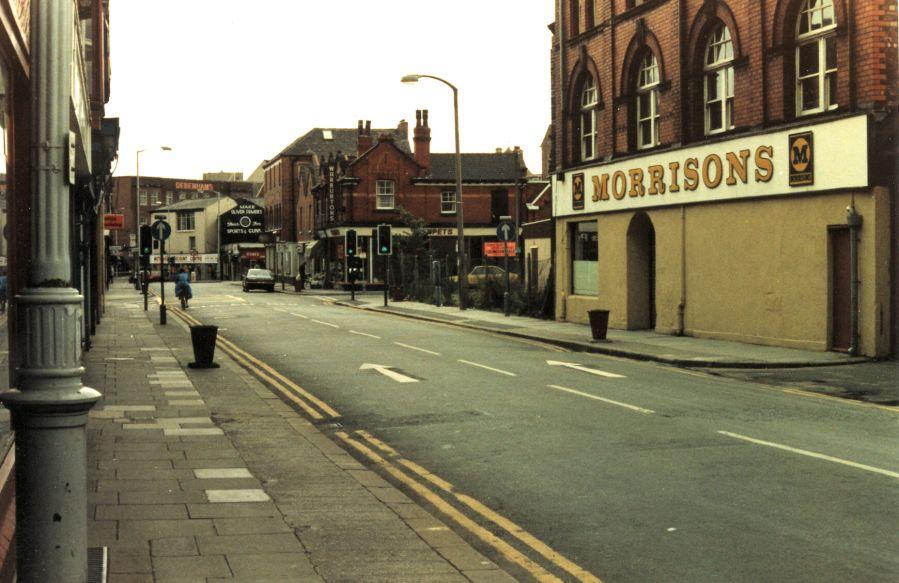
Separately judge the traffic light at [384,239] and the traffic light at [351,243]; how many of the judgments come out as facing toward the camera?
2

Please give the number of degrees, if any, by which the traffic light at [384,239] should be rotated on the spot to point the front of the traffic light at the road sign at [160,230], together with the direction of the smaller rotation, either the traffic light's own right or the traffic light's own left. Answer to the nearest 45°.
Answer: approximately 45° to the traffic light's own right

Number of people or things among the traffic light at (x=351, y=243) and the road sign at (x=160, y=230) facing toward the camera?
2

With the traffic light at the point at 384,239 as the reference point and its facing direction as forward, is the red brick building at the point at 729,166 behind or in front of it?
in front

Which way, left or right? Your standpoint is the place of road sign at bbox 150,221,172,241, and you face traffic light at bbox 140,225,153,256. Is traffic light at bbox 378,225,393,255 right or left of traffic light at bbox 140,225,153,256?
right

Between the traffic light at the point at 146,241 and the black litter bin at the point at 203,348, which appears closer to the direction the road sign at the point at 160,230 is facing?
the black litter bin

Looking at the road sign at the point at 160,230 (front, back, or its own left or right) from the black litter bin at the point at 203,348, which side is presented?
front

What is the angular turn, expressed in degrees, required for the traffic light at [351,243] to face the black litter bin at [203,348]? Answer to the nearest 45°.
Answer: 0° — it already faces it

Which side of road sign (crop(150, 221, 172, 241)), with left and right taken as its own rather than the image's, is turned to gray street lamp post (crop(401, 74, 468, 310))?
left

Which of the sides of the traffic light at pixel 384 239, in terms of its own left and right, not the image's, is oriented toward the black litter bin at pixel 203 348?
front

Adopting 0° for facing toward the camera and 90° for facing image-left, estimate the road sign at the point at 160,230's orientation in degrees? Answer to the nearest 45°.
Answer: approximately 0°

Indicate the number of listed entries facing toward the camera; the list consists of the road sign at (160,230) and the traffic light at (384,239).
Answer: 2
